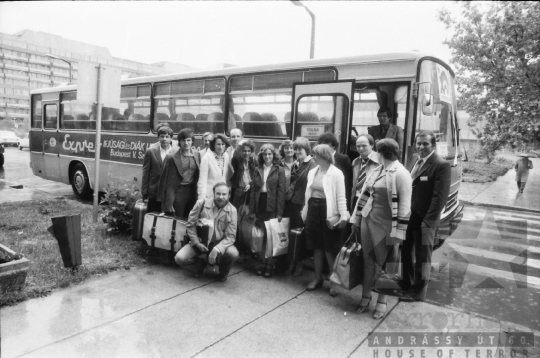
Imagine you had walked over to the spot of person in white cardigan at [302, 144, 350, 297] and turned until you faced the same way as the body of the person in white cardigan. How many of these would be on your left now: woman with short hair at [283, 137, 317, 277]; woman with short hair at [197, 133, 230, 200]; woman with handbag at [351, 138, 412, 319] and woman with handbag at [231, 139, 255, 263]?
1

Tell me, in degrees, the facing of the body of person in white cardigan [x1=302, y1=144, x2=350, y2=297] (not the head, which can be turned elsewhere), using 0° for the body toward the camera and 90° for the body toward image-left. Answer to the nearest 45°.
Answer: approximately 45°

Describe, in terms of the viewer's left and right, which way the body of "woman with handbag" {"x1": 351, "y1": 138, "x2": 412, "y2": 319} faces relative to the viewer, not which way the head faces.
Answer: facing the viewer and to the left of the viewer

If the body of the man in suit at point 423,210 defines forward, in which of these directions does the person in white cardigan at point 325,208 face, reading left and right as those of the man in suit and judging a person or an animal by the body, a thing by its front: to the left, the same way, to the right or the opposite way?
the same way

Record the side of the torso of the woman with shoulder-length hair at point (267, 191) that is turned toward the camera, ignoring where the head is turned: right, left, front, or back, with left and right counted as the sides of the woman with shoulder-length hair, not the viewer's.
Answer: front

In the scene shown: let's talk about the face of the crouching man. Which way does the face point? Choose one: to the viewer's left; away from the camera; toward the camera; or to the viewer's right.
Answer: toward the camera

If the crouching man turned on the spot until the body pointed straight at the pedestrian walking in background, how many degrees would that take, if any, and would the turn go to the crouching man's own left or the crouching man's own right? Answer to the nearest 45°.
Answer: approximately 135° to the crouching man's own left

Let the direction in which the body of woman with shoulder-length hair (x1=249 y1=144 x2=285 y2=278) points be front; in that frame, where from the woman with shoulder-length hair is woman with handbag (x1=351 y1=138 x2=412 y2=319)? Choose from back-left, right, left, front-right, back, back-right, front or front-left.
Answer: front-left

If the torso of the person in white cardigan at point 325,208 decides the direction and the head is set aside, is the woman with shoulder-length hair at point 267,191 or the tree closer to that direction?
the woman with shoulder-length hair

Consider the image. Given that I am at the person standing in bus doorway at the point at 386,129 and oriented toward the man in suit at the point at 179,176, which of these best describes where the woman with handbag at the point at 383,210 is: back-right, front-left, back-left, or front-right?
front-left

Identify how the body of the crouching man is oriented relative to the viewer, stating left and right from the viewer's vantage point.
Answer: facing the viewer

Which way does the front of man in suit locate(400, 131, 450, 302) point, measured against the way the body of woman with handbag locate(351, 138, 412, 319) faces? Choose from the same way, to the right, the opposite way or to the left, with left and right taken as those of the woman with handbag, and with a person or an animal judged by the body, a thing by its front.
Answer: the same way

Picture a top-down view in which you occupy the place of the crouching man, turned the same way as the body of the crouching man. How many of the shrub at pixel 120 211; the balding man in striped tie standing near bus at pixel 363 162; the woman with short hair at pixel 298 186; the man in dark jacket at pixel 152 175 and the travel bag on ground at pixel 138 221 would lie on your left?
2

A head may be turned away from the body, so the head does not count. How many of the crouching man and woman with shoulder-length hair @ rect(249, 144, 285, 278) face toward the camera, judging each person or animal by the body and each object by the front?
2

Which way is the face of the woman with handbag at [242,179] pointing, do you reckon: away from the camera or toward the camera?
toward the camera

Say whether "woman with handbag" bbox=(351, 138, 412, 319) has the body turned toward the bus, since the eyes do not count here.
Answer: no

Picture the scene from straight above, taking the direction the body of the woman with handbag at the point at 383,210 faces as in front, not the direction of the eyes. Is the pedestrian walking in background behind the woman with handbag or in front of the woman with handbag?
behind
